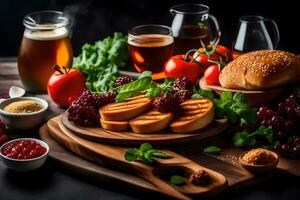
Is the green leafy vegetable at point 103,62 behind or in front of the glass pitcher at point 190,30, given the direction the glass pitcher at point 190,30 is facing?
in front

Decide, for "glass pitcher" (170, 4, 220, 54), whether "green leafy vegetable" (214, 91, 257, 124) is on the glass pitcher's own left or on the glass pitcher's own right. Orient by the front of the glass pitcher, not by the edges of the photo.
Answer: on the glass pitcher's own left

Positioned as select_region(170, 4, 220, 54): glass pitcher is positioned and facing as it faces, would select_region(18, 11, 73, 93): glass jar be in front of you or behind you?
in front
